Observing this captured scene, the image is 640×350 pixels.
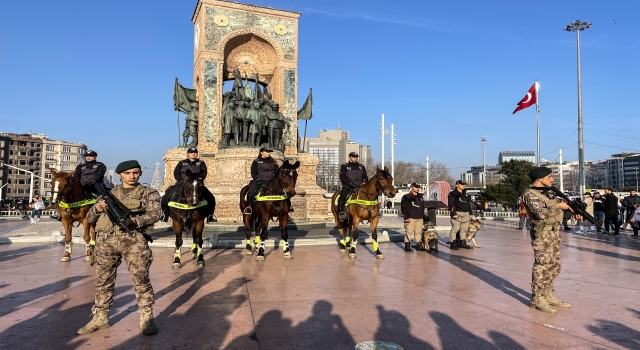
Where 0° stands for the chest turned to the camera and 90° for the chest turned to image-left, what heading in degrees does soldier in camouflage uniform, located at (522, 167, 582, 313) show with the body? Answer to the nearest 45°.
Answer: approximately 270°

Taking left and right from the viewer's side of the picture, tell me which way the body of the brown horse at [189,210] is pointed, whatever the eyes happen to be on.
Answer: facing the viewer

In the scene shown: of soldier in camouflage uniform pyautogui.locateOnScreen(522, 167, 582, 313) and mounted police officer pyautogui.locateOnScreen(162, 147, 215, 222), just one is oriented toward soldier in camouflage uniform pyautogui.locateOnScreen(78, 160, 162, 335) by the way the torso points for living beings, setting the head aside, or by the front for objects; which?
the mounted police officer

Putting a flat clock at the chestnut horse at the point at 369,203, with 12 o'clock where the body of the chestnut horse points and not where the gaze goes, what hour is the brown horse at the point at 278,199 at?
The brown horse is roughly at 4 o'clock from the chestnut horse.

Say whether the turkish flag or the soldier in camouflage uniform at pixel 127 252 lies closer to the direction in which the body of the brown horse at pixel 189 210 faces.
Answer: the soldier in camouflage uniform

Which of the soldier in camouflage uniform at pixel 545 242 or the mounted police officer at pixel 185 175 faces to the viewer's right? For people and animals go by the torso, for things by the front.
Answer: the soldier in camouflage uniform

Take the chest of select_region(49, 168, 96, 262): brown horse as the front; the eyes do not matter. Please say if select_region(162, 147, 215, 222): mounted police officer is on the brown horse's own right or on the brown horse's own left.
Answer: on the brown horse's own left

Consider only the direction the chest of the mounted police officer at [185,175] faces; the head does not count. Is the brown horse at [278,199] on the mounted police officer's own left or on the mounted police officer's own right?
on the mounted police officer's own left

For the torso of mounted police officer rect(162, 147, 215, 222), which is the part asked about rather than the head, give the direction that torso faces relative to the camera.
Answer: toward the camera

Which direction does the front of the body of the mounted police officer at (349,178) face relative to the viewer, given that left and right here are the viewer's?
facing the viewer and to the right of the viewer

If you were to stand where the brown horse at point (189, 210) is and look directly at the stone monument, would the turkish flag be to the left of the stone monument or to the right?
right

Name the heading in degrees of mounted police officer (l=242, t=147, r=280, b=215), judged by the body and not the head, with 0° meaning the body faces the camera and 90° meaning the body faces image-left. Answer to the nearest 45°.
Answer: approximately 315°

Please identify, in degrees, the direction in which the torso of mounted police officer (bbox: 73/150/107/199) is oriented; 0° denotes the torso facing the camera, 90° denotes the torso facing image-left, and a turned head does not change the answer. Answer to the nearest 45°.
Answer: approximately 45°

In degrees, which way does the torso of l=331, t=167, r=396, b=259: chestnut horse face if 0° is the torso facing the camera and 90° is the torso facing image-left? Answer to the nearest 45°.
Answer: approximately 315°
